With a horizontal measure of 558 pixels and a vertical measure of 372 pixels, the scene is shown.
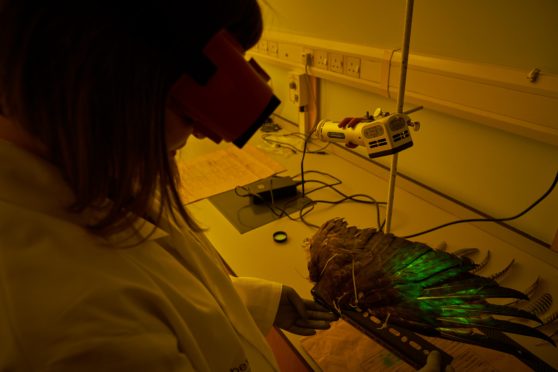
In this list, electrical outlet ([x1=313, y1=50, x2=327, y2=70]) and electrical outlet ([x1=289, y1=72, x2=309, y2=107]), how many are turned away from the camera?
0

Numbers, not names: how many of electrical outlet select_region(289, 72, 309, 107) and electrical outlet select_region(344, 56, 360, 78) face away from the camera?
0

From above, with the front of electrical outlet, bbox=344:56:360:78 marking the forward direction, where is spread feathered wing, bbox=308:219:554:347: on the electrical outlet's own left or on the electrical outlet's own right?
on the electrical outlet's own left

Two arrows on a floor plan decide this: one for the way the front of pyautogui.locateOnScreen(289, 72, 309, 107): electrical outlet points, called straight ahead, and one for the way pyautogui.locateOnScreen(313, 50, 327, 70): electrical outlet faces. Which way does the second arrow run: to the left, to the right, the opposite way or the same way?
the same way

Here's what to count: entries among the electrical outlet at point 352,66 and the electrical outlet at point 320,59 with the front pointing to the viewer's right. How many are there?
0

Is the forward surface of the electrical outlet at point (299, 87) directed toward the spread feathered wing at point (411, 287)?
no

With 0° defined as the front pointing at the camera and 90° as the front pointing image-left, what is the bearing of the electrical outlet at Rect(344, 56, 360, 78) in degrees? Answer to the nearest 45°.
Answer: approximately 45°

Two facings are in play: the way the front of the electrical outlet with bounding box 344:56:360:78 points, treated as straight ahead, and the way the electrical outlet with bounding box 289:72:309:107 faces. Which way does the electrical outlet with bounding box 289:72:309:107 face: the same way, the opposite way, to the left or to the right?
the same way

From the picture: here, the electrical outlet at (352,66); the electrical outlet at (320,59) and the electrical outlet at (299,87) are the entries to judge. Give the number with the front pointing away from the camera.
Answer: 0

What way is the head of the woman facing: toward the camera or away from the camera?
away from the camera

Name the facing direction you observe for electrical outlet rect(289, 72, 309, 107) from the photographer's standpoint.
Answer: facing the viewer and to the left of the viewer
